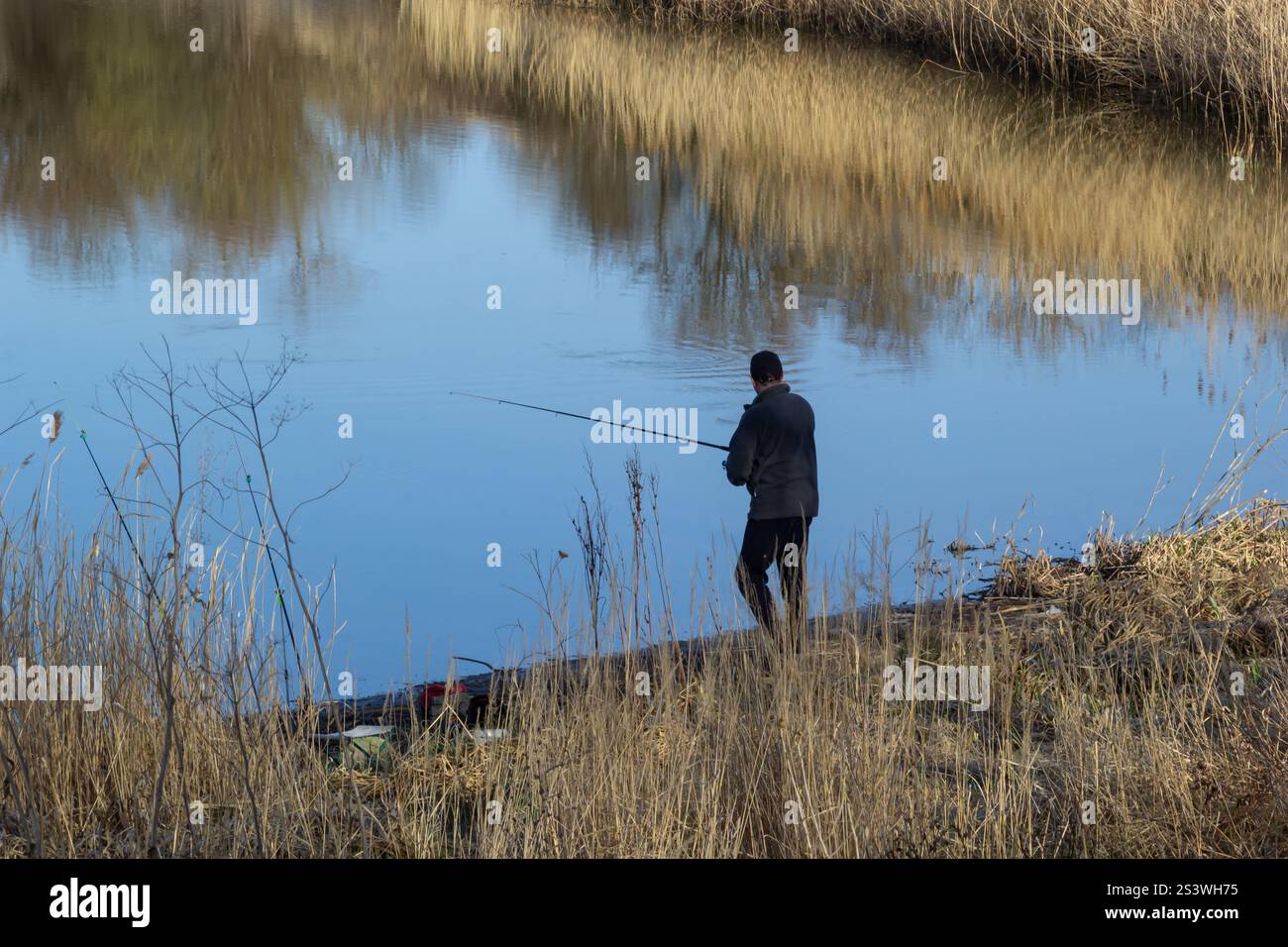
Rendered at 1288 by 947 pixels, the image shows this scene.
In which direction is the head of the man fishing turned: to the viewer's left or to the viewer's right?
to the viewer's left

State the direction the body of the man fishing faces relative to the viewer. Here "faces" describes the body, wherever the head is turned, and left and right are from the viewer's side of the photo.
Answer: facing away from the viewer and to the left of the viewer
